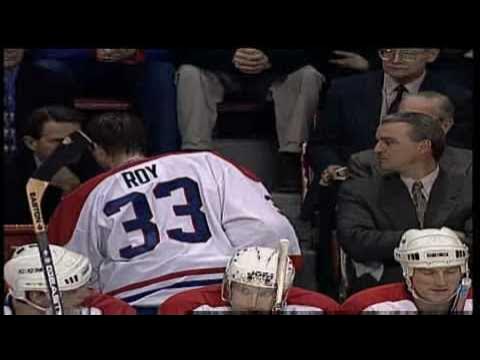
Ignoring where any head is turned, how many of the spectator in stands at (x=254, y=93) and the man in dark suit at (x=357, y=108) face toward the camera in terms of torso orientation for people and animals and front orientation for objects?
2

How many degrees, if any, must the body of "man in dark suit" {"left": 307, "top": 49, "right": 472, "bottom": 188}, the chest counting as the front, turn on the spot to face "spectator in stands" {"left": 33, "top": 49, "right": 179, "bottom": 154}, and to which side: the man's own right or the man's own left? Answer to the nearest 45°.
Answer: approximately 90° to the man's own right

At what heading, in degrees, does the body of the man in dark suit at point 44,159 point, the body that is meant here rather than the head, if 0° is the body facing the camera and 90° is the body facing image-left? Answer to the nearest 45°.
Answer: approximately 315°

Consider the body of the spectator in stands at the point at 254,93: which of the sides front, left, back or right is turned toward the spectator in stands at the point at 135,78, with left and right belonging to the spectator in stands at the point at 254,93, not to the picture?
right

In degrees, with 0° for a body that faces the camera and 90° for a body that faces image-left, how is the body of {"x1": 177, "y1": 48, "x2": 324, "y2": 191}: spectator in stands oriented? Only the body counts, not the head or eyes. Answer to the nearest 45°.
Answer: approximately 0°

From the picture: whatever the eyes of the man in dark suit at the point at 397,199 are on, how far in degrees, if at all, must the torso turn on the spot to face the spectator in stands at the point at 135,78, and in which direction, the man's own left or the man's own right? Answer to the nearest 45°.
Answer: approximately 90° to the man's own right

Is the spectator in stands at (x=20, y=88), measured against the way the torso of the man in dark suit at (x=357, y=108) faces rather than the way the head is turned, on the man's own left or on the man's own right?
on the man's own right

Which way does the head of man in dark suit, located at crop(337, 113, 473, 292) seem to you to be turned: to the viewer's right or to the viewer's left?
to the viewer's left
